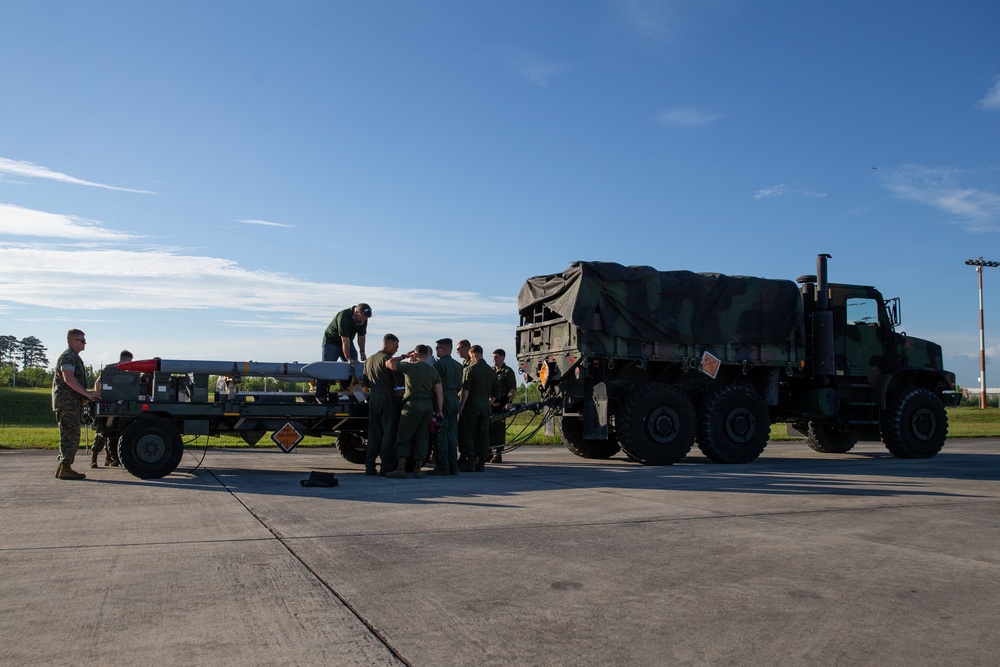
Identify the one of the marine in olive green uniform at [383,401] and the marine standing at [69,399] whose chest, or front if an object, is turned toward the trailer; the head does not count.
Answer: the marine standing

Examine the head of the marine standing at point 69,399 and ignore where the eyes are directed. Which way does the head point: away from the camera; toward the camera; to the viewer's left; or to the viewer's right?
to the viewer's right

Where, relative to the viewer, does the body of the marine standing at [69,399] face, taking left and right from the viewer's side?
facing to the right of the viewer

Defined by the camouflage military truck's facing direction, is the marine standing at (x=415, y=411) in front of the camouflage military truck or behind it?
behind

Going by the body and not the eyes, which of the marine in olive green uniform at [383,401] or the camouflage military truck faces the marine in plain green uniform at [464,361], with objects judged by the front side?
the marine in olive green uniform at [383,401]

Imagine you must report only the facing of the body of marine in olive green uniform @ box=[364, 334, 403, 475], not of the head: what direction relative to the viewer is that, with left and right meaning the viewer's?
facing away from the viewer and to the right of the viewer

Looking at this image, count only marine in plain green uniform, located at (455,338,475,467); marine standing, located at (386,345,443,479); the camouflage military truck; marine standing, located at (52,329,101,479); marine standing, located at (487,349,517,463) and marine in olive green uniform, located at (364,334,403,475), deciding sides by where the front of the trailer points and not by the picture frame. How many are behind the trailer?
1

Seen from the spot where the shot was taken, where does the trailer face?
facing to the right of the viewer

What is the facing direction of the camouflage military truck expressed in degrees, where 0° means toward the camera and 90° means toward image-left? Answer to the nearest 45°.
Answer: approximately 225°

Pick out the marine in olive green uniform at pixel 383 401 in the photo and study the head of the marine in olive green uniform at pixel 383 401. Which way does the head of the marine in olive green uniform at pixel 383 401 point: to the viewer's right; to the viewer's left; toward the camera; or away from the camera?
to the viewer's right

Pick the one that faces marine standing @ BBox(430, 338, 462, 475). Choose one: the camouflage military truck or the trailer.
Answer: the trailer

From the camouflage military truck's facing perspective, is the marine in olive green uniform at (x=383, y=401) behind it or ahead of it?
behind

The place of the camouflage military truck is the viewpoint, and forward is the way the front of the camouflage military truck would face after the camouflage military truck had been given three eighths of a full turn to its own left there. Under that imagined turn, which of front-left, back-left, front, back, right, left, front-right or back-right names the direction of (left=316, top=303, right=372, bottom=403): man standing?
front-left

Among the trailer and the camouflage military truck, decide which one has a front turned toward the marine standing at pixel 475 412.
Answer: the trailer

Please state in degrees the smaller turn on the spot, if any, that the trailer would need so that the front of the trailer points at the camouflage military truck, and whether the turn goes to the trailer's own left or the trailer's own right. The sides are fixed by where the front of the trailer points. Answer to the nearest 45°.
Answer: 0° — it already faces it

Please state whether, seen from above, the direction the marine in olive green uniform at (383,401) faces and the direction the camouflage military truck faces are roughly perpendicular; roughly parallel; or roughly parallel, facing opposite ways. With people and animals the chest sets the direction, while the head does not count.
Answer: roughly parallel

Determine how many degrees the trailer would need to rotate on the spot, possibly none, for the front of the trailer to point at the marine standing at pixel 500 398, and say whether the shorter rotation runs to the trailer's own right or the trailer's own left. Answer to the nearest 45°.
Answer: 0° — it already faces them

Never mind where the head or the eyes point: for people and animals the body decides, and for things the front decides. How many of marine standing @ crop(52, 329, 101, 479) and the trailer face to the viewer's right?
2

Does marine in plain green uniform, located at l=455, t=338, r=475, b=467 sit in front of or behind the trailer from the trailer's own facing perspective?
in front

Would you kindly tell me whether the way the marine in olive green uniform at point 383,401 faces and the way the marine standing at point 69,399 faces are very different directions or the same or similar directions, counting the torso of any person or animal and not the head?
same or similar directions
